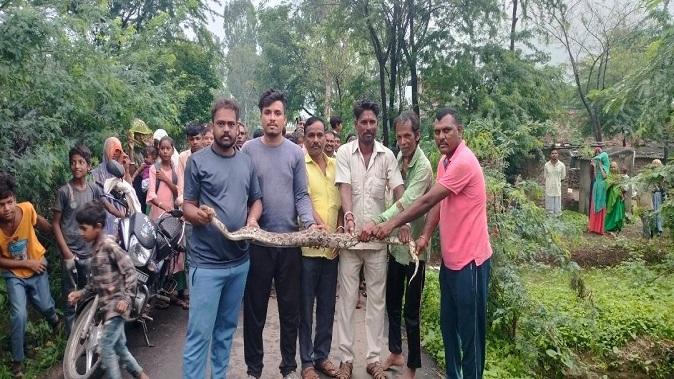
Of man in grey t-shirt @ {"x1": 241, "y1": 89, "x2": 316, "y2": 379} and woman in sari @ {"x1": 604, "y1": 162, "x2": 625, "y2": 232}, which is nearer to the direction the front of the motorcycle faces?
the man in grey t-shirt

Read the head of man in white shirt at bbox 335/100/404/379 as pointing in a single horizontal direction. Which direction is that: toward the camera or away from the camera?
toward the camera

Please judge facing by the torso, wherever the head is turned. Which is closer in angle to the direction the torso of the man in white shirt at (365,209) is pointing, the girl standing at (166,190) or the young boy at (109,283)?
the young boy

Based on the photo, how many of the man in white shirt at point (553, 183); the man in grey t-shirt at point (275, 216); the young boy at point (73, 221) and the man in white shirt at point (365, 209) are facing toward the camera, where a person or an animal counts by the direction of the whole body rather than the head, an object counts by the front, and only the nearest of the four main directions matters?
4

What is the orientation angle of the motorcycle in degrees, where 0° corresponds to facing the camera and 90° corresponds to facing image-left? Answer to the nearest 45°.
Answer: approximately 45°

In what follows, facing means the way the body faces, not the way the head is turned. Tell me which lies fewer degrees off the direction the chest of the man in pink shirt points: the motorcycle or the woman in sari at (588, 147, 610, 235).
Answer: the motorcycle

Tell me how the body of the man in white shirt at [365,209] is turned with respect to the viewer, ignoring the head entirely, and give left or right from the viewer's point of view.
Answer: facing the viewer

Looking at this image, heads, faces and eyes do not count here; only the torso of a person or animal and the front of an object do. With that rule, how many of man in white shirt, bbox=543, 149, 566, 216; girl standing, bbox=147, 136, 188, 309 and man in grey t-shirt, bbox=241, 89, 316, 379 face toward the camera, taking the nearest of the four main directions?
3

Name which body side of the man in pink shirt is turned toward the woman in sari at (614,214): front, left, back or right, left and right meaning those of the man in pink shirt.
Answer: back

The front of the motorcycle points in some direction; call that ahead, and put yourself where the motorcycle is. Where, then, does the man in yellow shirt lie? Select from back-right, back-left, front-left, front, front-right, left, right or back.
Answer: left

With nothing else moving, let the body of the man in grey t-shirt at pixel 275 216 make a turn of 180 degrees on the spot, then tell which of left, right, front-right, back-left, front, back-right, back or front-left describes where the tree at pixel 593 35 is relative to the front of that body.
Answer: front-right

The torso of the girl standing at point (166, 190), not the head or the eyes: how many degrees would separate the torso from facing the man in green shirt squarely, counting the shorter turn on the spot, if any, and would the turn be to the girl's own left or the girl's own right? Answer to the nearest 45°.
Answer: approximately 45° to the girl's own left

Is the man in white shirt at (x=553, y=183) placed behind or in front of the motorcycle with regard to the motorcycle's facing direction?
behind

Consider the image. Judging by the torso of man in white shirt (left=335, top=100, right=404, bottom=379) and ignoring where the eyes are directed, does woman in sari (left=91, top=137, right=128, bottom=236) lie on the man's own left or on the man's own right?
on the man's own right

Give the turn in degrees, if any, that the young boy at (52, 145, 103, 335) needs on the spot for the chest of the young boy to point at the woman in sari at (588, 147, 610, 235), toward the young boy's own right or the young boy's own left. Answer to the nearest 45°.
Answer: approximately 90° to the young boy's own left

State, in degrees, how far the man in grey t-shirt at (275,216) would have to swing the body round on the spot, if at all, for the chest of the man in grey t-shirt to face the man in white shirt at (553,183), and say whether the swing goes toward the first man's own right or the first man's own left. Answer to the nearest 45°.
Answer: approximately 135° to the first man's own left

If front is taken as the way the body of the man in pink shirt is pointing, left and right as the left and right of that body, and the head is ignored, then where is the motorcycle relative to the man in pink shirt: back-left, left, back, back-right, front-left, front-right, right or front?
front-right

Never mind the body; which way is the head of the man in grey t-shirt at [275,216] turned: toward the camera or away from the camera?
toward the camera

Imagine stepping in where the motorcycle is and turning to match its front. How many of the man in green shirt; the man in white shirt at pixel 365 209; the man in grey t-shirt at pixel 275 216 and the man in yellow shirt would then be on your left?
4
